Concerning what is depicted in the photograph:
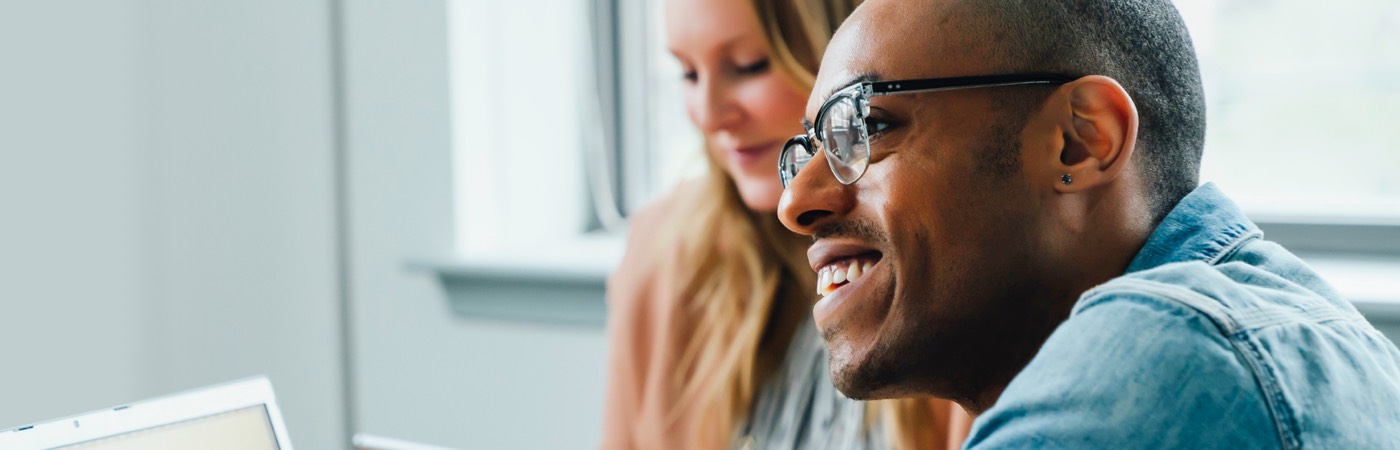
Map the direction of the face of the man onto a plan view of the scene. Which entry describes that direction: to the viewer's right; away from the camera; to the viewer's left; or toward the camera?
to the viewer's left

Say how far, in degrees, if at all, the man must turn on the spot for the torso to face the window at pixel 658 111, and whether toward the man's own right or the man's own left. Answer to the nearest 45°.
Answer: approximately 45° to the man's own right

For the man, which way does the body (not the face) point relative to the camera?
to the viewer's left

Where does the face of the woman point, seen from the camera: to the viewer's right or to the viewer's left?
to the viewer's left

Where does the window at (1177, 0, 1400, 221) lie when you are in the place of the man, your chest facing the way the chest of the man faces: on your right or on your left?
on your right

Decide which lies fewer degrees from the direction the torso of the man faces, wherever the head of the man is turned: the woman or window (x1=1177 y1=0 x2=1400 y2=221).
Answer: the woman

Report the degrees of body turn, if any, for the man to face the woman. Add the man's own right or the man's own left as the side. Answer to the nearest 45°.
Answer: approximately 45° to the man's own right
